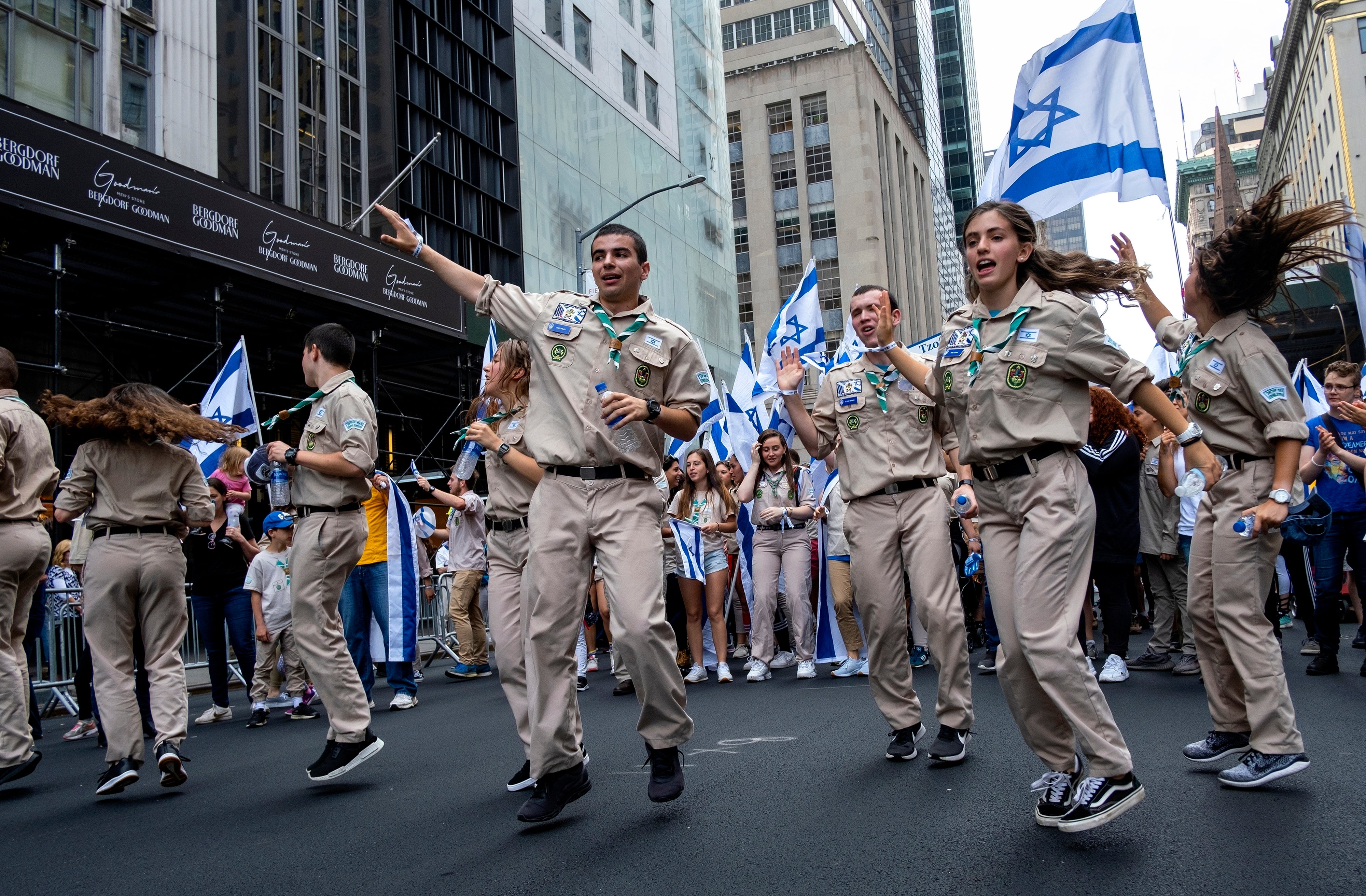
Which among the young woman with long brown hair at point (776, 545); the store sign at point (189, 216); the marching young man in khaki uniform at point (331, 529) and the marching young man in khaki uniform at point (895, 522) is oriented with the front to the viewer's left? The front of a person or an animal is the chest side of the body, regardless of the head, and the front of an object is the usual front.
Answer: the marching young man in khaki uniform at point (331, 529)

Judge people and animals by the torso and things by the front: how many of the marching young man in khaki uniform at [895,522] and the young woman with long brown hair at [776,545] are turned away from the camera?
0

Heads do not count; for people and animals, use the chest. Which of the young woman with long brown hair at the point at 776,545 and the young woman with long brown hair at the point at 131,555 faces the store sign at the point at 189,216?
the young woman with long brown hair at the point at 131,555

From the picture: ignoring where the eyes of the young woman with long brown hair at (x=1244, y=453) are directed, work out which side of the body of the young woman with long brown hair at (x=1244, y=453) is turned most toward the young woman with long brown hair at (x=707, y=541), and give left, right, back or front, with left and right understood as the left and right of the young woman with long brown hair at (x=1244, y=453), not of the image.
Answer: right

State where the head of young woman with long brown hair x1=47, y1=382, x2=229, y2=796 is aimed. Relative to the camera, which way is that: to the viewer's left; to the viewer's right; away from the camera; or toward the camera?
away from the camera

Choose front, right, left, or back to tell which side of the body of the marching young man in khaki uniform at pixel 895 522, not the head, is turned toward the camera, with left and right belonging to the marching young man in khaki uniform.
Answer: front

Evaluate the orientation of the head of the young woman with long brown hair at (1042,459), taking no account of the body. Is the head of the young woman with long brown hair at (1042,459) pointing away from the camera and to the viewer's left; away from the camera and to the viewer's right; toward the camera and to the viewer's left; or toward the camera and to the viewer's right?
toward the camera and to the viewer's left

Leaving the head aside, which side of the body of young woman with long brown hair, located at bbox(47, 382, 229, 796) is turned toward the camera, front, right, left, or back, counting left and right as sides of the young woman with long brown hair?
back

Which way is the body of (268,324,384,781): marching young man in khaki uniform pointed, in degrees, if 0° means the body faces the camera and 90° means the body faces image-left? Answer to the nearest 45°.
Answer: approximately 90°

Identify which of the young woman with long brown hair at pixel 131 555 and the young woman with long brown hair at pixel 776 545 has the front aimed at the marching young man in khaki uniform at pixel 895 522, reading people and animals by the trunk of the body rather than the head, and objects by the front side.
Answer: the young woman with long brown hair at pixel 776 545

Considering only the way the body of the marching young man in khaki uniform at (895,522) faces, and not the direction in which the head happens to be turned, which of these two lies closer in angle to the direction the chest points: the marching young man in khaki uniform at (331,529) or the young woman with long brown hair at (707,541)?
the marching young man in khaki uniform

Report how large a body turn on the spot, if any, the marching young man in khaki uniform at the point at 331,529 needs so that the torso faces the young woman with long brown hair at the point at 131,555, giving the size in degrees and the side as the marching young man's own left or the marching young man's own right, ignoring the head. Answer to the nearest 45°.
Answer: approximately 45° to the marching young man's own right
